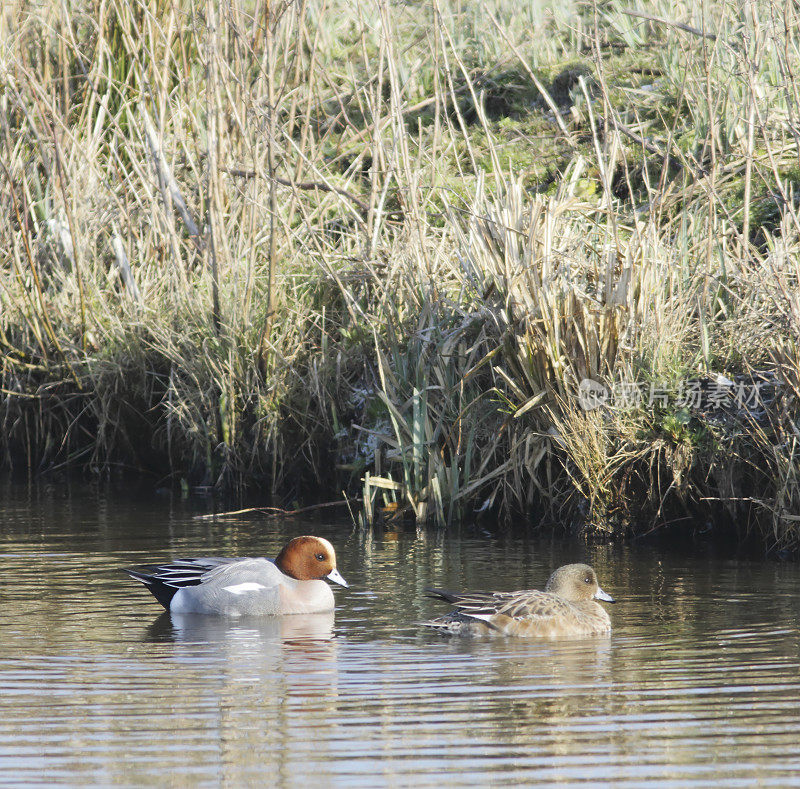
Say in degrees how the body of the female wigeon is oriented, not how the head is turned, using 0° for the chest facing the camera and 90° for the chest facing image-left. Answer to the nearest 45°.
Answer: approximately 270°

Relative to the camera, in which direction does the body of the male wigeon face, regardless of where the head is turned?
to the viewer's right
